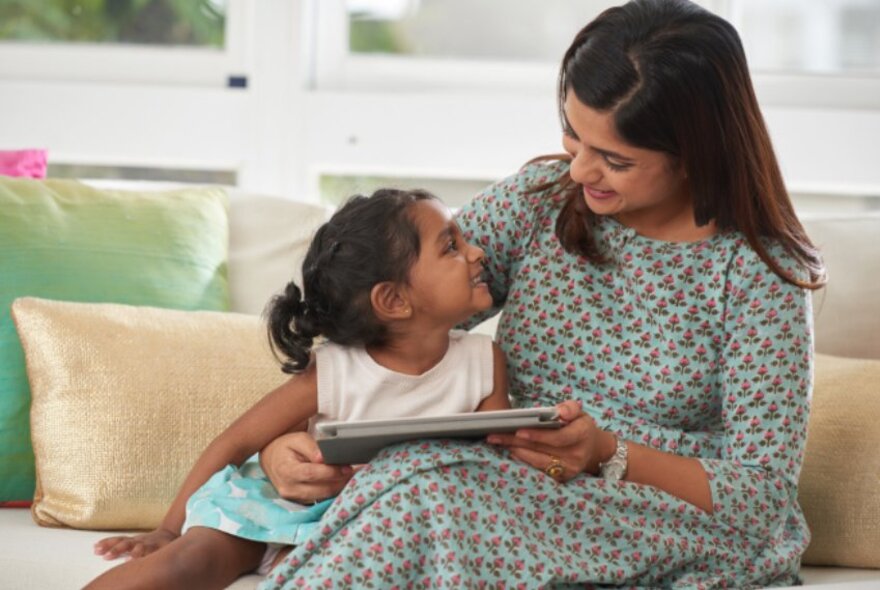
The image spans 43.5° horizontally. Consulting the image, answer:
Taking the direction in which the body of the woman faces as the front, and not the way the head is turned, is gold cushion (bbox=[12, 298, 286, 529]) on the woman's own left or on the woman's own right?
on the woman's own right

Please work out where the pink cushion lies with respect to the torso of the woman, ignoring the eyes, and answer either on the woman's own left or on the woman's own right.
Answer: on the woman's own right

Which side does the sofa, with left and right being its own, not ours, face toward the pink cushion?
right

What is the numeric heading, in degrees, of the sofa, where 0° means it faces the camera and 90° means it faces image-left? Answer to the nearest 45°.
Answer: approximately 0°

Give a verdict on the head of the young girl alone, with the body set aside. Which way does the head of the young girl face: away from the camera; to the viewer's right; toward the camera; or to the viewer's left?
to the viewer's right

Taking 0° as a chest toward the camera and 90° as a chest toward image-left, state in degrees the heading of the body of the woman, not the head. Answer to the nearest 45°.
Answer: approximately 45°
